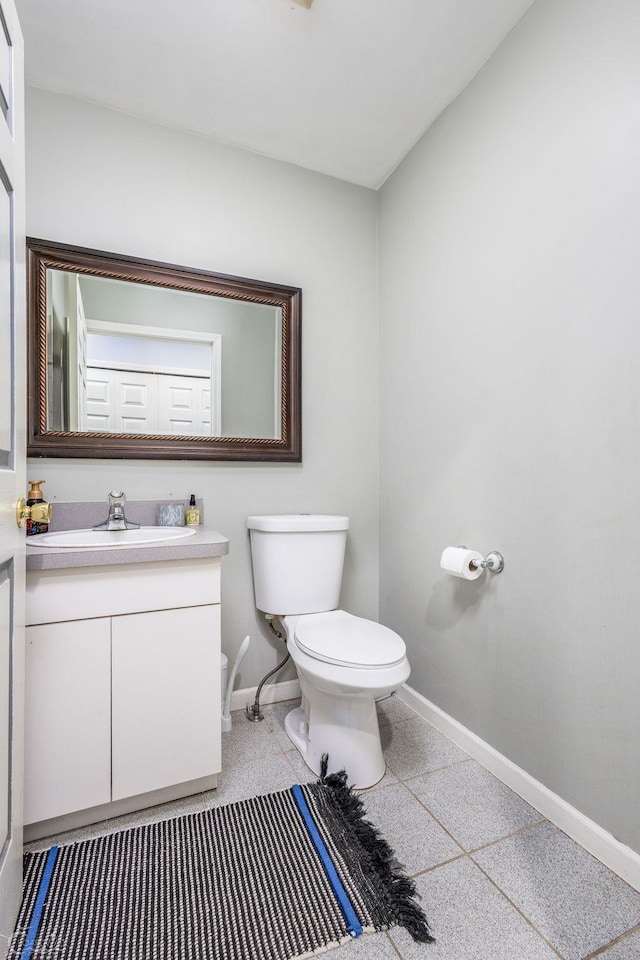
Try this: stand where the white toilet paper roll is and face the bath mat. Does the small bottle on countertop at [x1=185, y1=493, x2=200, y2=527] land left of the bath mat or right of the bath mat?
right

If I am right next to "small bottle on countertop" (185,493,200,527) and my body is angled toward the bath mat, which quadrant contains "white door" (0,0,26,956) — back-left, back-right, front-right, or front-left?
front-right

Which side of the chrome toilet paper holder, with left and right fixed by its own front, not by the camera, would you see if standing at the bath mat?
front

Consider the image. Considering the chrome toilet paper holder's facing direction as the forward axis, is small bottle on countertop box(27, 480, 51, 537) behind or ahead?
ahead

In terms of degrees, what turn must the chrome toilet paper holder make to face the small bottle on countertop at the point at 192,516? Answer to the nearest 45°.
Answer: approximately 45° to its right

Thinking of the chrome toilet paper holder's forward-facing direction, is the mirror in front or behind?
in front

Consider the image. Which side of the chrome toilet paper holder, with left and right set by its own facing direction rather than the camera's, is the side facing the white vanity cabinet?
front

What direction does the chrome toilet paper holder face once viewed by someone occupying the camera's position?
facing the viewer and to the left of the viewer

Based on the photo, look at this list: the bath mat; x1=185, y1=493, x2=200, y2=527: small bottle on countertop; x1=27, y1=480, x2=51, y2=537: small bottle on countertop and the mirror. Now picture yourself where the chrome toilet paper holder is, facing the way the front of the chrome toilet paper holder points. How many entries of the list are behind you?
0

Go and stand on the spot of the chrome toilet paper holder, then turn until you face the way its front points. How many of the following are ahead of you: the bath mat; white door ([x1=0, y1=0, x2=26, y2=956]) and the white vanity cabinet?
3

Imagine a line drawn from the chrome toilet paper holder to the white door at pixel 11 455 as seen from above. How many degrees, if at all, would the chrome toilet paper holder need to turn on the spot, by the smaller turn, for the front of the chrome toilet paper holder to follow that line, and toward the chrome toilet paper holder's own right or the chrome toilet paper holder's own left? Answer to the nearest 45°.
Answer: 0° — it already faces it
